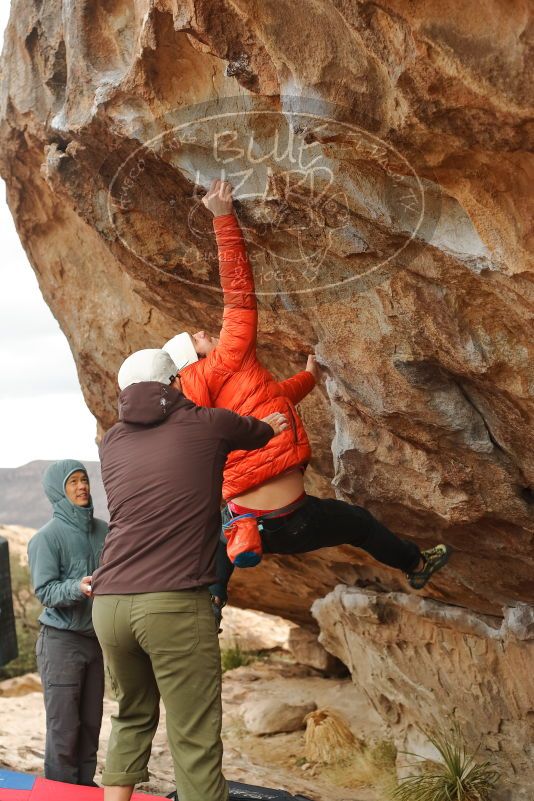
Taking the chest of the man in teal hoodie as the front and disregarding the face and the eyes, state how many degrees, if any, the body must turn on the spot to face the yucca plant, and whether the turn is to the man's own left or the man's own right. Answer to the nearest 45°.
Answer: approximately 45° to the man's own left

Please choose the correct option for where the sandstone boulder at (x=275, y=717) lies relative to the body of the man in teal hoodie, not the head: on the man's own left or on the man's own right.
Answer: on the man's own left

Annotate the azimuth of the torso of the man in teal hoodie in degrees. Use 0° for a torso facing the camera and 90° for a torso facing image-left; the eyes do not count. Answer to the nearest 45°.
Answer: approximately 315°

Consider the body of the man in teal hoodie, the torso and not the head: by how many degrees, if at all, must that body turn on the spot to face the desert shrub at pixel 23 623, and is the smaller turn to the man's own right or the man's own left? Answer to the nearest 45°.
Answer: approximately 135° to the man's own left

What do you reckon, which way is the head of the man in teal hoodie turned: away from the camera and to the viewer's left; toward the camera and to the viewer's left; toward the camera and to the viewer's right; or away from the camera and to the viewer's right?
toward the camera and to the viewer's right
